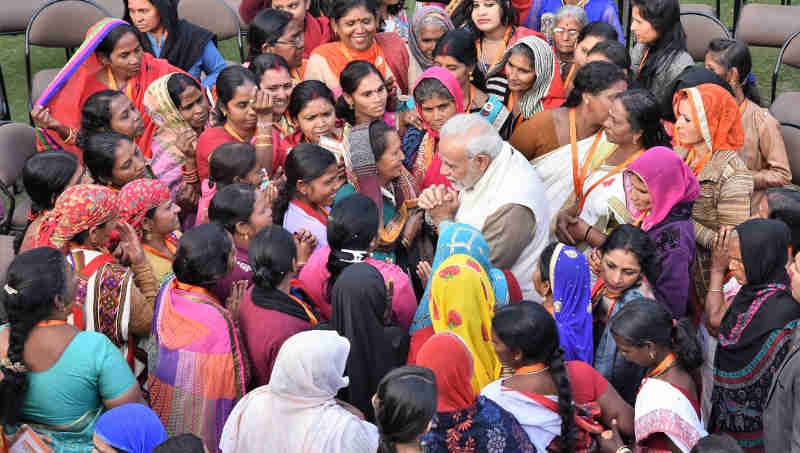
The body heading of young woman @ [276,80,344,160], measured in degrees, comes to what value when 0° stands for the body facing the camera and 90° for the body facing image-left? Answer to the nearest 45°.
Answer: approximately 315°

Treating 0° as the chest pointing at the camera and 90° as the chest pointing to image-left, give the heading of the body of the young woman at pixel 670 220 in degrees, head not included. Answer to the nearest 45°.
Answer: approximately 90°

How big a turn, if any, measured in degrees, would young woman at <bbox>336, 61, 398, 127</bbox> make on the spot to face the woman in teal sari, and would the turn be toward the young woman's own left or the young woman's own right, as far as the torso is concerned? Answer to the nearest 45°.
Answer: approximately 90° to the young woman's own right

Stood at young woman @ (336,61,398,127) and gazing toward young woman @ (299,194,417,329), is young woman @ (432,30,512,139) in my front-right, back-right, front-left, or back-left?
back-left

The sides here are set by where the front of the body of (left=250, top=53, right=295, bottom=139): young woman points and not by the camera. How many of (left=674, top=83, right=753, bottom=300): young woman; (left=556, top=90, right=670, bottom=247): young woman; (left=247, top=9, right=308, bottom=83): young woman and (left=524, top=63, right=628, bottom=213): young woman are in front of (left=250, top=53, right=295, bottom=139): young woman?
3

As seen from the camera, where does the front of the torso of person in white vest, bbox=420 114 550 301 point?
to the viewer's left

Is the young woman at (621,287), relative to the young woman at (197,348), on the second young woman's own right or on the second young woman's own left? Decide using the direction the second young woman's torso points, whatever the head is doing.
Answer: on the second young woman's own right

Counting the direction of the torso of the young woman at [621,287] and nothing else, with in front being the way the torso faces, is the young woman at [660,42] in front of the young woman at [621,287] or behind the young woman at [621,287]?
behind

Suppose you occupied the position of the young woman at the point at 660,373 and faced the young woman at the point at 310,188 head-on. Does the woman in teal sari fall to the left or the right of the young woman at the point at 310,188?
left

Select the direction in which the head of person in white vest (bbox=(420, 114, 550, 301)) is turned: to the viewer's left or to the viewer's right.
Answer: to the viewer's left

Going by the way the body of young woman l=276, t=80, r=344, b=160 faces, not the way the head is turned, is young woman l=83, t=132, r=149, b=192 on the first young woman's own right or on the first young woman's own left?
on the first young woman's own right

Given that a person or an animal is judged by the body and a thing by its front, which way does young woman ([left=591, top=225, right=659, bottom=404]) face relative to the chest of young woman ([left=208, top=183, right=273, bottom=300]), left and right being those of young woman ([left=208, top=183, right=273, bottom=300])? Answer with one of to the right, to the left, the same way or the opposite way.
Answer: the opposite way

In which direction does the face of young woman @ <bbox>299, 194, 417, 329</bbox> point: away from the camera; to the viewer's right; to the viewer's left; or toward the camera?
away from the camera
